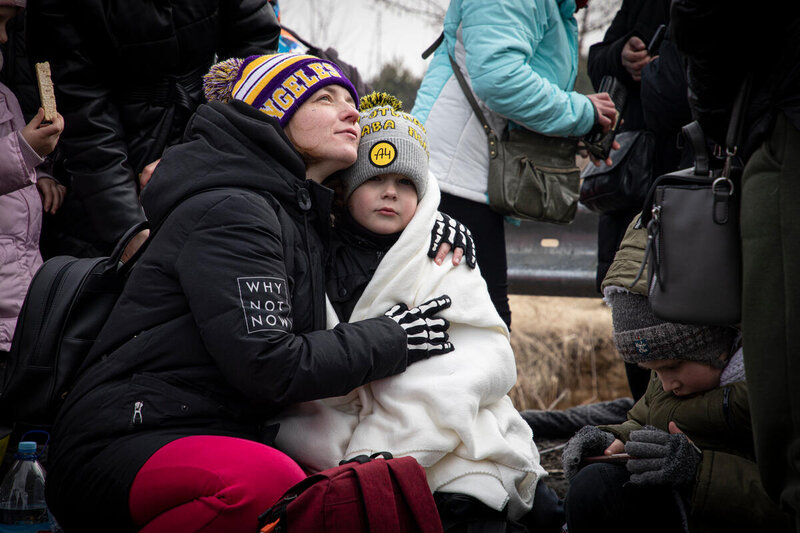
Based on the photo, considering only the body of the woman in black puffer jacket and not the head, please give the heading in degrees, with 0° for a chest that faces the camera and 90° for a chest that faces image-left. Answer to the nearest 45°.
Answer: approximately 270°

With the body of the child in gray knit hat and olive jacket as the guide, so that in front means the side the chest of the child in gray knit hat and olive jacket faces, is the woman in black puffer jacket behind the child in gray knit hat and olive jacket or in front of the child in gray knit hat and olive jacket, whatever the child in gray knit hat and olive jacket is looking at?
in front

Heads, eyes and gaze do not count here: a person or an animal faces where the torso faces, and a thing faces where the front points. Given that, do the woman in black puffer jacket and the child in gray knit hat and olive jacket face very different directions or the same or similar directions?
very different directions

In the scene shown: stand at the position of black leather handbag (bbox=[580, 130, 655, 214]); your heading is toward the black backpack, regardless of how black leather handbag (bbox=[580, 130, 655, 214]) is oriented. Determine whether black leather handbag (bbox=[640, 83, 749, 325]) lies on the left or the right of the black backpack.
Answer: left

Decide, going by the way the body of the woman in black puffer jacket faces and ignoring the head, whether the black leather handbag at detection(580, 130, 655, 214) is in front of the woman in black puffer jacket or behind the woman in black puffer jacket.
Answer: in front

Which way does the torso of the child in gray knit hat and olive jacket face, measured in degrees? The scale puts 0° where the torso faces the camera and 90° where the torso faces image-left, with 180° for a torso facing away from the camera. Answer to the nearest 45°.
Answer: approximately 45°

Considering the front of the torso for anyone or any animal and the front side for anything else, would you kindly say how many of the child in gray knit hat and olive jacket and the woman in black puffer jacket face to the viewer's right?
1
